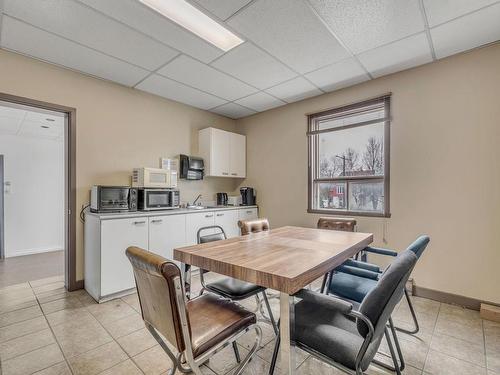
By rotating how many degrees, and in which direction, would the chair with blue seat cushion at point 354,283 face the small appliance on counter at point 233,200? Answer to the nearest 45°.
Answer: approximately 45° to its right

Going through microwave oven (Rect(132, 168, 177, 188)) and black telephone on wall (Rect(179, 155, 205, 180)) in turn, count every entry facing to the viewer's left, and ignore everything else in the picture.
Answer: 0

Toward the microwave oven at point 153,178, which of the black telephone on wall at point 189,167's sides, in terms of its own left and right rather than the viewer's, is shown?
right

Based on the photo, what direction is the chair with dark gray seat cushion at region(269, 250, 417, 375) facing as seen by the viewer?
to the viewer's left

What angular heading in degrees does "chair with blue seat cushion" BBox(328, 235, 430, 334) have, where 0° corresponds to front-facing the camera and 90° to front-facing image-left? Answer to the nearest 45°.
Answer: approximately 90°

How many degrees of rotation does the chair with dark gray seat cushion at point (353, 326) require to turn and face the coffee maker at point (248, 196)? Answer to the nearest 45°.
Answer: approximately 45° to its right

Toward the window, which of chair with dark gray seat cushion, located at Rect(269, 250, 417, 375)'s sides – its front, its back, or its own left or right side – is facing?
right

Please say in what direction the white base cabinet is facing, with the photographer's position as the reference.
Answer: facing the viewer and to the right of the viewer

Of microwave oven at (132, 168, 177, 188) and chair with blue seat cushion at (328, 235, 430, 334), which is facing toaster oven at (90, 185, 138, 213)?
the chair with blue seat cushion

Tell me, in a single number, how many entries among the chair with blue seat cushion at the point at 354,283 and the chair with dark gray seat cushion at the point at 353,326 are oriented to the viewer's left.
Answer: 2

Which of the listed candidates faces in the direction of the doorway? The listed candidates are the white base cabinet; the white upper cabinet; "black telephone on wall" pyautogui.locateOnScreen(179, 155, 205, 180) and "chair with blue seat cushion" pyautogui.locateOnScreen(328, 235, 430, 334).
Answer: the chair with blue seat cushion

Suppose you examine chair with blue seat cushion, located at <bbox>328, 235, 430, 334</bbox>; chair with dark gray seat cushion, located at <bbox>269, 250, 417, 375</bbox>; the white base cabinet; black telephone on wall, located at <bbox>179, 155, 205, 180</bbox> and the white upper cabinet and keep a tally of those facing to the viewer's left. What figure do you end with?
2
